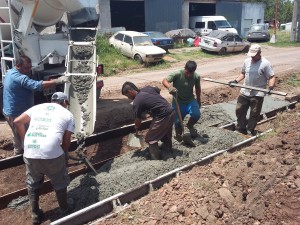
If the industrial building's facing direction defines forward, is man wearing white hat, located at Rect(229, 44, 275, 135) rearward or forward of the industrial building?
forward

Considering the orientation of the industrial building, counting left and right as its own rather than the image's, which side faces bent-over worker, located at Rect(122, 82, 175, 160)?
front

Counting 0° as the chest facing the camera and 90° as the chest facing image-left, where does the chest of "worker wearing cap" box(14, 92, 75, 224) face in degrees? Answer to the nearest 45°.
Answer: approximately 225°

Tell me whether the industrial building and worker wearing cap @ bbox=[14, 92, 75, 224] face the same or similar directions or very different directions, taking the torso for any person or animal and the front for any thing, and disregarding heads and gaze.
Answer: very different directions

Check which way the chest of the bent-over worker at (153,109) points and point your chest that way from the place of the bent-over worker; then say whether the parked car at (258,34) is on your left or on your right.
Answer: on your right

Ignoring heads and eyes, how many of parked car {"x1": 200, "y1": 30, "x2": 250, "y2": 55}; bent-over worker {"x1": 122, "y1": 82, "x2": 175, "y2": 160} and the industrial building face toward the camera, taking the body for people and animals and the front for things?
1

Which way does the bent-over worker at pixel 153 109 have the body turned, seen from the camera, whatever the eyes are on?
to the viewer's left

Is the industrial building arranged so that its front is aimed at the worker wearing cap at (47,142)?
yes

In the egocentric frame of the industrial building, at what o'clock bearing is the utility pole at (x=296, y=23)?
The utility pole is roughly at 9 o'clock from the industrial building.

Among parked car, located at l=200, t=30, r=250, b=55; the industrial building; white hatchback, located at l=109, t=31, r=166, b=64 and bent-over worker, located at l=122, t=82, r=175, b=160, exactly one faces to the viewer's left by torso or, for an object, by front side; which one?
the bent-over worker

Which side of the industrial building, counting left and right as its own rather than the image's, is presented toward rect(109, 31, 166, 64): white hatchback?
front
